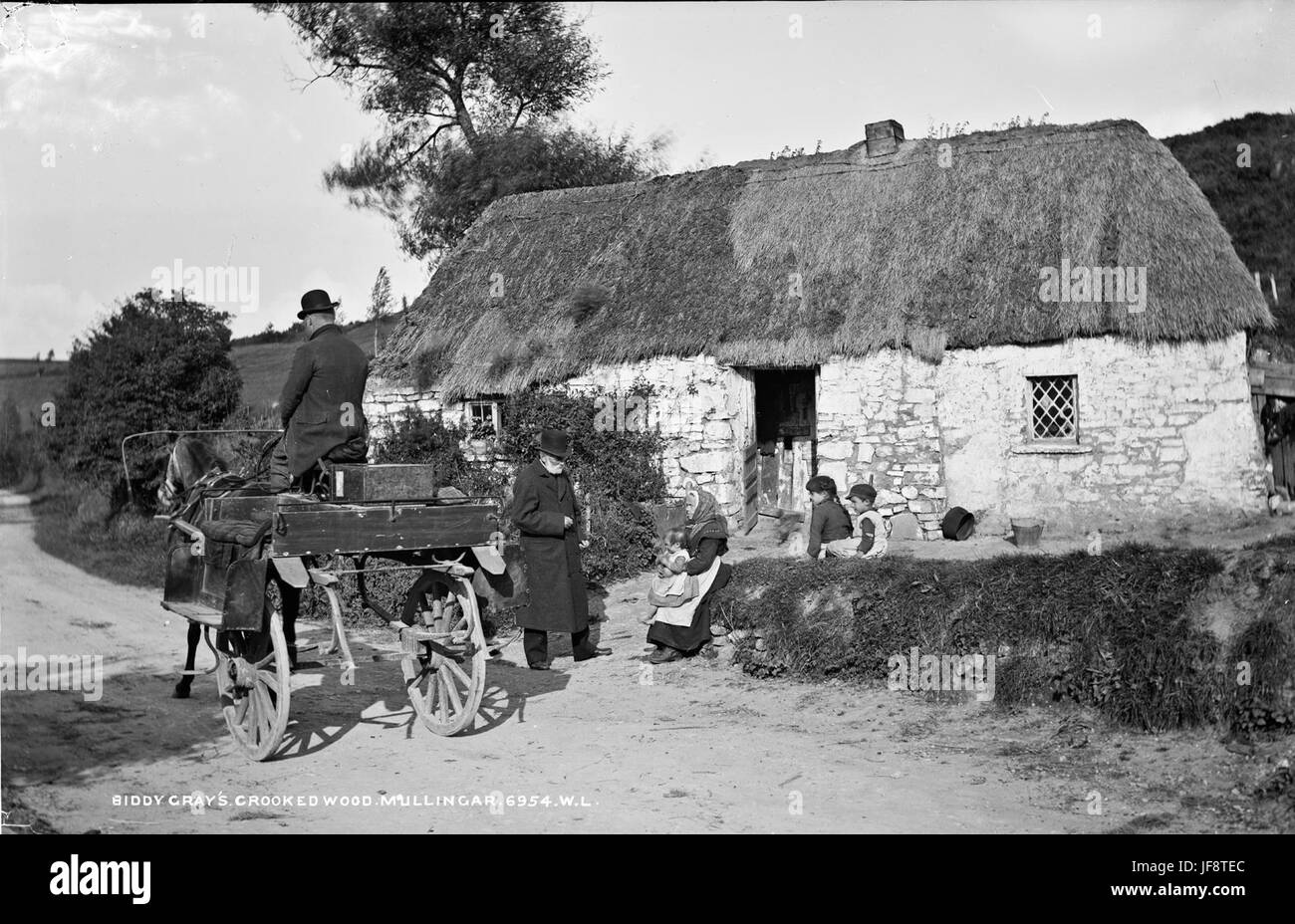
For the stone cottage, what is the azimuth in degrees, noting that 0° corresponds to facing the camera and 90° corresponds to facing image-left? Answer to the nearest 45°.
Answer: approximately 0°

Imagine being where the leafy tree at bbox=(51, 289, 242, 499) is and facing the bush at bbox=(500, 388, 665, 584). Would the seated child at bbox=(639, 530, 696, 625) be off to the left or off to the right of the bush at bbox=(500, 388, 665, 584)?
right

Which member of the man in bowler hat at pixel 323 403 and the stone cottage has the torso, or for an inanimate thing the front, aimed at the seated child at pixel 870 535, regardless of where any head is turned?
the stone cottage

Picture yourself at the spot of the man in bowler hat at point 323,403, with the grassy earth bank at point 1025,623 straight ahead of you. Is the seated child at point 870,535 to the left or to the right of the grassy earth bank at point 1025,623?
left

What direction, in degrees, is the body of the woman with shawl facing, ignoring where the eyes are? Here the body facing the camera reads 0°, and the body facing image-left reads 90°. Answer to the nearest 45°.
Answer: approximately 90°

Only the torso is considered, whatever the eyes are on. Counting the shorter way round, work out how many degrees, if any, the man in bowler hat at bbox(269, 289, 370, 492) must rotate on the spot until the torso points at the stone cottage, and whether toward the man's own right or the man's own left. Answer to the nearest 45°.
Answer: approximately 90° to the man's own right

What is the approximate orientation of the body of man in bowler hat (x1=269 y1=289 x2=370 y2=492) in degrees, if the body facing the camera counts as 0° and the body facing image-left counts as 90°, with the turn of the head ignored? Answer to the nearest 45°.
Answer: approximately 135°

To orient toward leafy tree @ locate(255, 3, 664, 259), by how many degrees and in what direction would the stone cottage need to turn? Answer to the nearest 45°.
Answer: approximately 135° to its right
